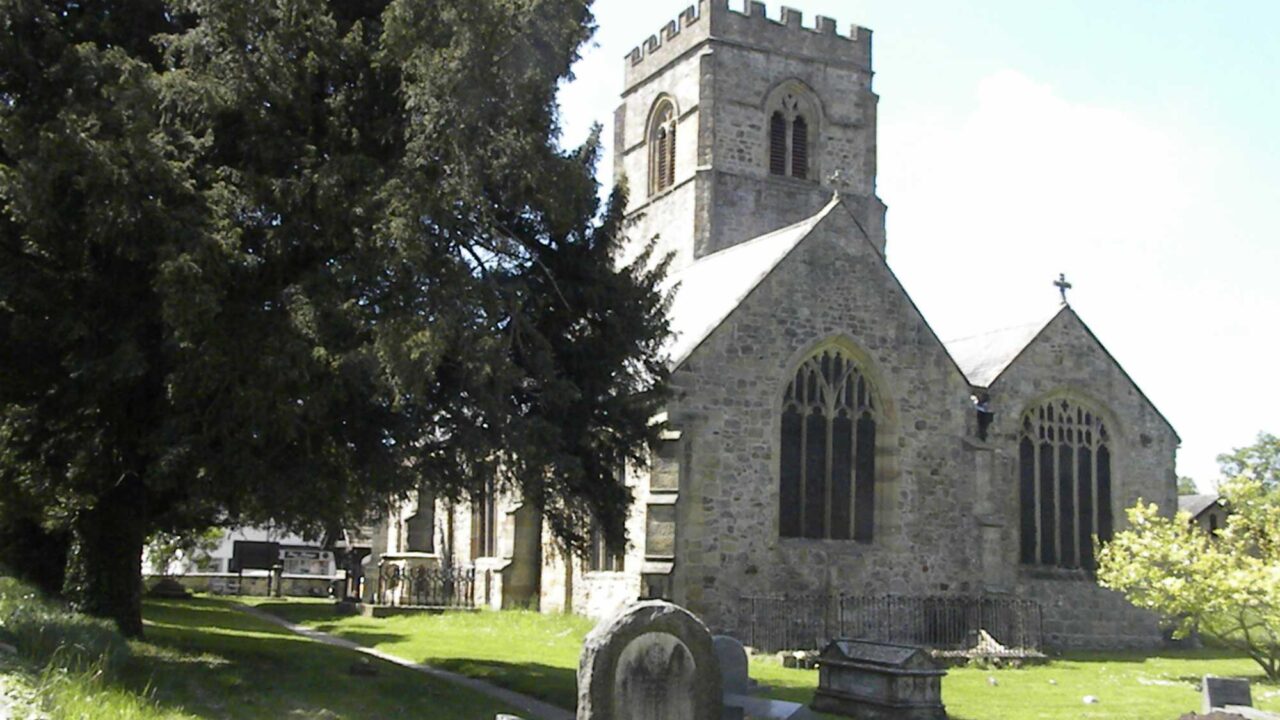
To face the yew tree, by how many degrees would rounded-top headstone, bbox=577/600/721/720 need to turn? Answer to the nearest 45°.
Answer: approximately 135° to its right

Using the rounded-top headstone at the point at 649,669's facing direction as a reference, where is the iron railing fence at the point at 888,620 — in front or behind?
behind

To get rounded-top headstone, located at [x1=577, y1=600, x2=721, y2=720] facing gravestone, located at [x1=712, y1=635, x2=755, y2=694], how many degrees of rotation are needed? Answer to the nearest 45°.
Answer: approximately 180°

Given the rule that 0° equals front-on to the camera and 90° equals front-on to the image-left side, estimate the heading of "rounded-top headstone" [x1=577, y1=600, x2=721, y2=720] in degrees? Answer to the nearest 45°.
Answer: approximately 0°

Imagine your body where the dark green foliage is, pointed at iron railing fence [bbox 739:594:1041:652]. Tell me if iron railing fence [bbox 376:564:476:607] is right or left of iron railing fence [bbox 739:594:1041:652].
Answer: left

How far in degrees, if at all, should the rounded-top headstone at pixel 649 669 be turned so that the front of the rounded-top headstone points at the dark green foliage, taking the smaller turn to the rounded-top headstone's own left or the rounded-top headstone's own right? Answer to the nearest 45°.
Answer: approximately 90° to the rounded-top headstone's own right

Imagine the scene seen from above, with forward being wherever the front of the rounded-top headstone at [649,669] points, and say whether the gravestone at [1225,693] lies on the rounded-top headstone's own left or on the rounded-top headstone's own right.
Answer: on the rounded-top headstone's own left

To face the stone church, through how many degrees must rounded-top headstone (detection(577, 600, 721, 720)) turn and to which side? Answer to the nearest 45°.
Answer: approximately 180°

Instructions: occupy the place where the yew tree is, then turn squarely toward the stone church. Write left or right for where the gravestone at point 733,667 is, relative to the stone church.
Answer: right

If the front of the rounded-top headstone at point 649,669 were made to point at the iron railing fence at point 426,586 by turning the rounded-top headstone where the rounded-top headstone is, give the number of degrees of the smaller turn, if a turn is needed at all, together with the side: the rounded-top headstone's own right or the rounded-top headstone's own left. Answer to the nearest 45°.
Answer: approximately 180°
